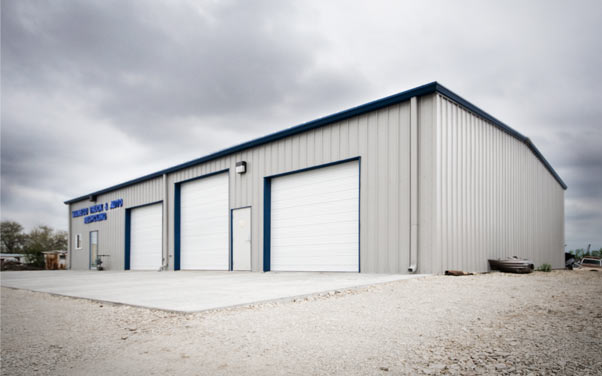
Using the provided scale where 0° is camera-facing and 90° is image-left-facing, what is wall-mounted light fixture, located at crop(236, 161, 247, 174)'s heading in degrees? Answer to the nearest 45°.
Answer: approximately 45°

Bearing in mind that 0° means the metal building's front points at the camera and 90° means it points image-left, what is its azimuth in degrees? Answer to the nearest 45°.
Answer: approximately 45°
